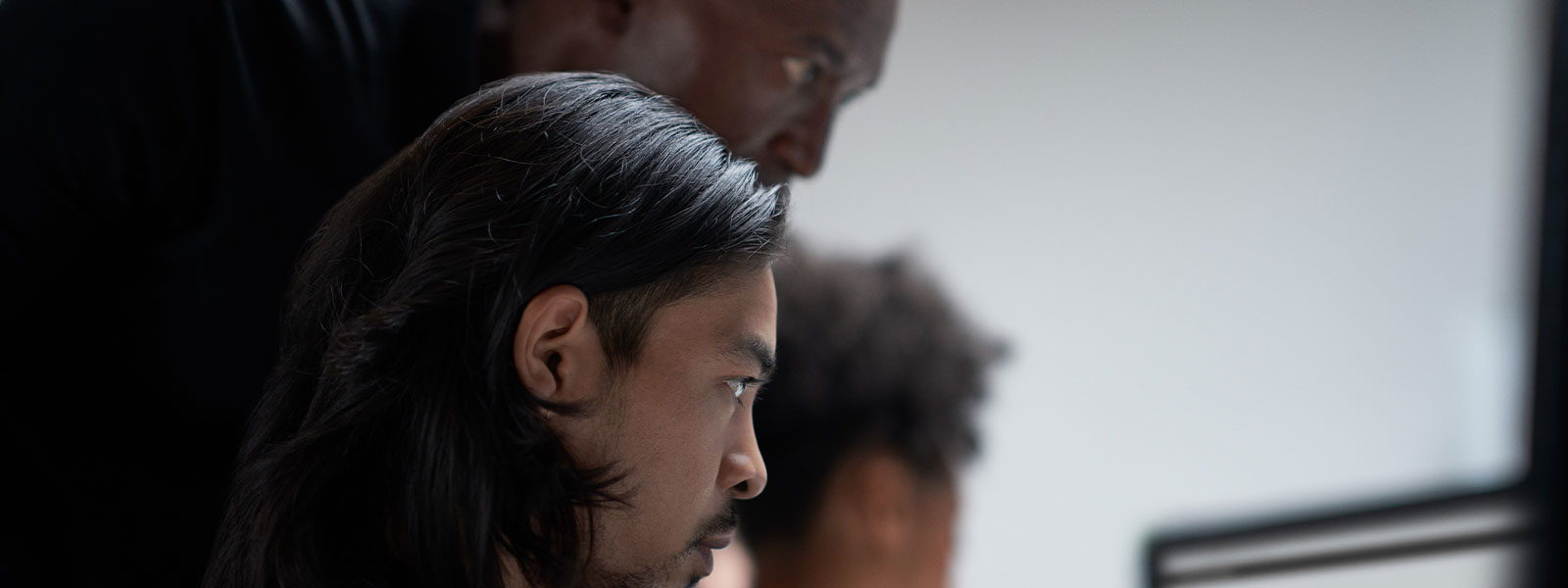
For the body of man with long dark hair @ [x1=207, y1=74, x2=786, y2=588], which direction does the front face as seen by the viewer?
to the viewer's right

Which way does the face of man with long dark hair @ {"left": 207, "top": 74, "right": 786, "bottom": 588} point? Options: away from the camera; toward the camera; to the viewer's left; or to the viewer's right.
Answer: to the viewer's right

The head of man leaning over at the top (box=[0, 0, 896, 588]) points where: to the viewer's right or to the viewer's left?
to the viewer's right

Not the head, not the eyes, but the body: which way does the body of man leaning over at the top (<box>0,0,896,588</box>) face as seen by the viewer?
to the viewer's right
